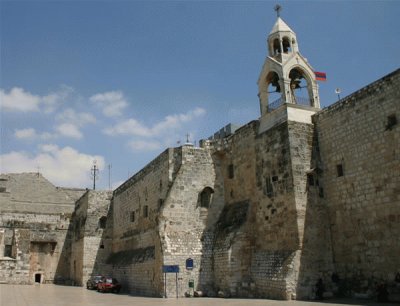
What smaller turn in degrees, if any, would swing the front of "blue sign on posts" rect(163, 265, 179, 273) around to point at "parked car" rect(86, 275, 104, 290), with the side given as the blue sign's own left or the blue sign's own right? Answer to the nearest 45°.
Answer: approximately 135° to the blue sign's own right

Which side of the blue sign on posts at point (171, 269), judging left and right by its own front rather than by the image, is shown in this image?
front

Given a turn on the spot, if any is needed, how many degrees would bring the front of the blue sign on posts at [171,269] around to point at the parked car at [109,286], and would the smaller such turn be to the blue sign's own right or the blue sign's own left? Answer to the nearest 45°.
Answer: approximately 135° to the blue sign's own right
